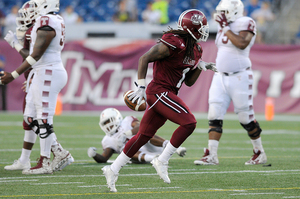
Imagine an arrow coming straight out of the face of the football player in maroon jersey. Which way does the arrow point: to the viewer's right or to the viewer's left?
to the viewer's right

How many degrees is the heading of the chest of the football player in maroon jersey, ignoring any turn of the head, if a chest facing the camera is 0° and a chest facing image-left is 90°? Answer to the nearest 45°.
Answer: approximately 270°
